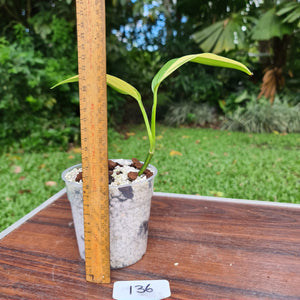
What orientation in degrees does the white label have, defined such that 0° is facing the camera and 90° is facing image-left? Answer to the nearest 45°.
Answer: approximately 0°

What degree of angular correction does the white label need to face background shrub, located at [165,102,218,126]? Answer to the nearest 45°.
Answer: approximately 180°

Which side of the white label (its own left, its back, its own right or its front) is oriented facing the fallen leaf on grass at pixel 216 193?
back

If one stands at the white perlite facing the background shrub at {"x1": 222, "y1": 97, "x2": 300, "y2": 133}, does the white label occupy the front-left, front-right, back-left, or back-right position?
back-right

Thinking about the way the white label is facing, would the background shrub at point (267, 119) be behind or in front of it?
behind

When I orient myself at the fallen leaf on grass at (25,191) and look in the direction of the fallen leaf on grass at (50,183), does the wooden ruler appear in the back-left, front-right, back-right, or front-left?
back-right
